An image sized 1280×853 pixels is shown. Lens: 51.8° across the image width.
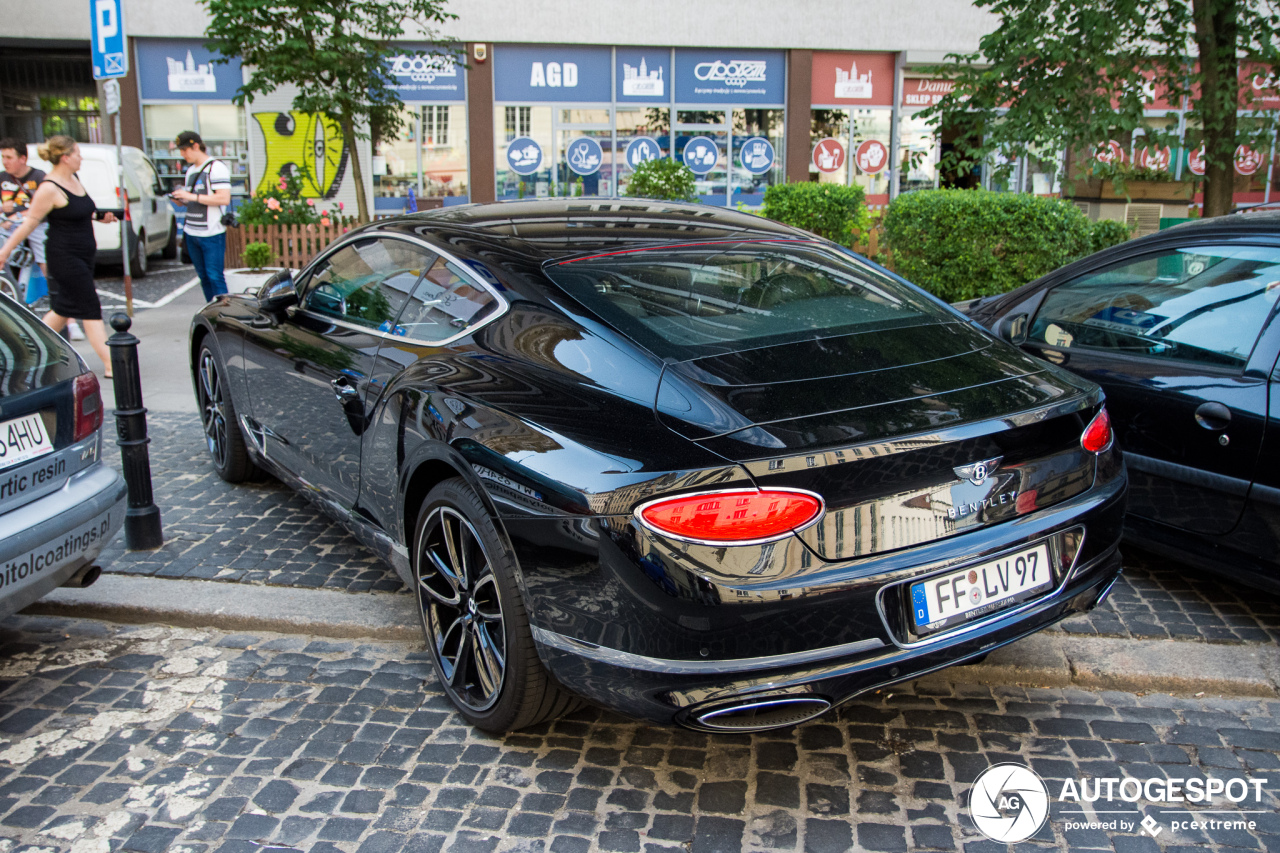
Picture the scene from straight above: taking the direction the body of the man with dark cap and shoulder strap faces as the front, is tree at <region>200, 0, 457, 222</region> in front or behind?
behind

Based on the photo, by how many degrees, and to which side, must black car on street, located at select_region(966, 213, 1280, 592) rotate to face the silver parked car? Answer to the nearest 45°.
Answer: approximately 90° to its left

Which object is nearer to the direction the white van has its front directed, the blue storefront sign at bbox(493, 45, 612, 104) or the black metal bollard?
the blue storefront sign

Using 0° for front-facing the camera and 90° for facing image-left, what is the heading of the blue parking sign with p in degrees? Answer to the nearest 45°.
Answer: approximately 0°

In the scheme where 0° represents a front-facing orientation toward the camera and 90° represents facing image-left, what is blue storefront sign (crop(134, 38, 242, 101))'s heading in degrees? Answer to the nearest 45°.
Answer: approximately 0°

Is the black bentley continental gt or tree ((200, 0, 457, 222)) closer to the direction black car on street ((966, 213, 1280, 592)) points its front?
the tree
